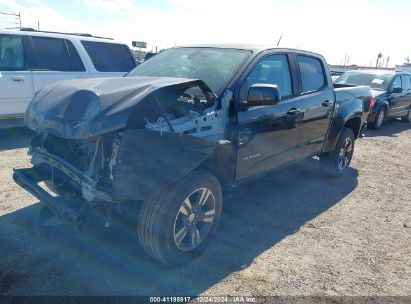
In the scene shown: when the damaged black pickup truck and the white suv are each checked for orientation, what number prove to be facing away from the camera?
0

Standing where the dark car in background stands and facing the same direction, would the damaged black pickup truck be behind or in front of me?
in front

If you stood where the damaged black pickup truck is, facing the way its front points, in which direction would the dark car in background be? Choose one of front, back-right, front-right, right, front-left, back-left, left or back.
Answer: back

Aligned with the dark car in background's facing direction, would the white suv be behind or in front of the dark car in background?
in front

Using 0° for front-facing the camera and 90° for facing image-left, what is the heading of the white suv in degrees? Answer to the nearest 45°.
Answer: approximately 90°

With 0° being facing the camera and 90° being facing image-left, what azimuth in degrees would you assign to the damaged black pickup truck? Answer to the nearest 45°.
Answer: approximately 45°

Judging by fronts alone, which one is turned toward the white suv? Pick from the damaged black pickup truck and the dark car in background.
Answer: the dark car in background

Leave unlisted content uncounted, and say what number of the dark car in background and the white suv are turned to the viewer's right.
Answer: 0

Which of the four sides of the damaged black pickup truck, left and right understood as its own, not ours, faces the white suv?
right

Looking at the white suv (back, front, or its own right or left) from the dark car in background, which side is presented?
back
